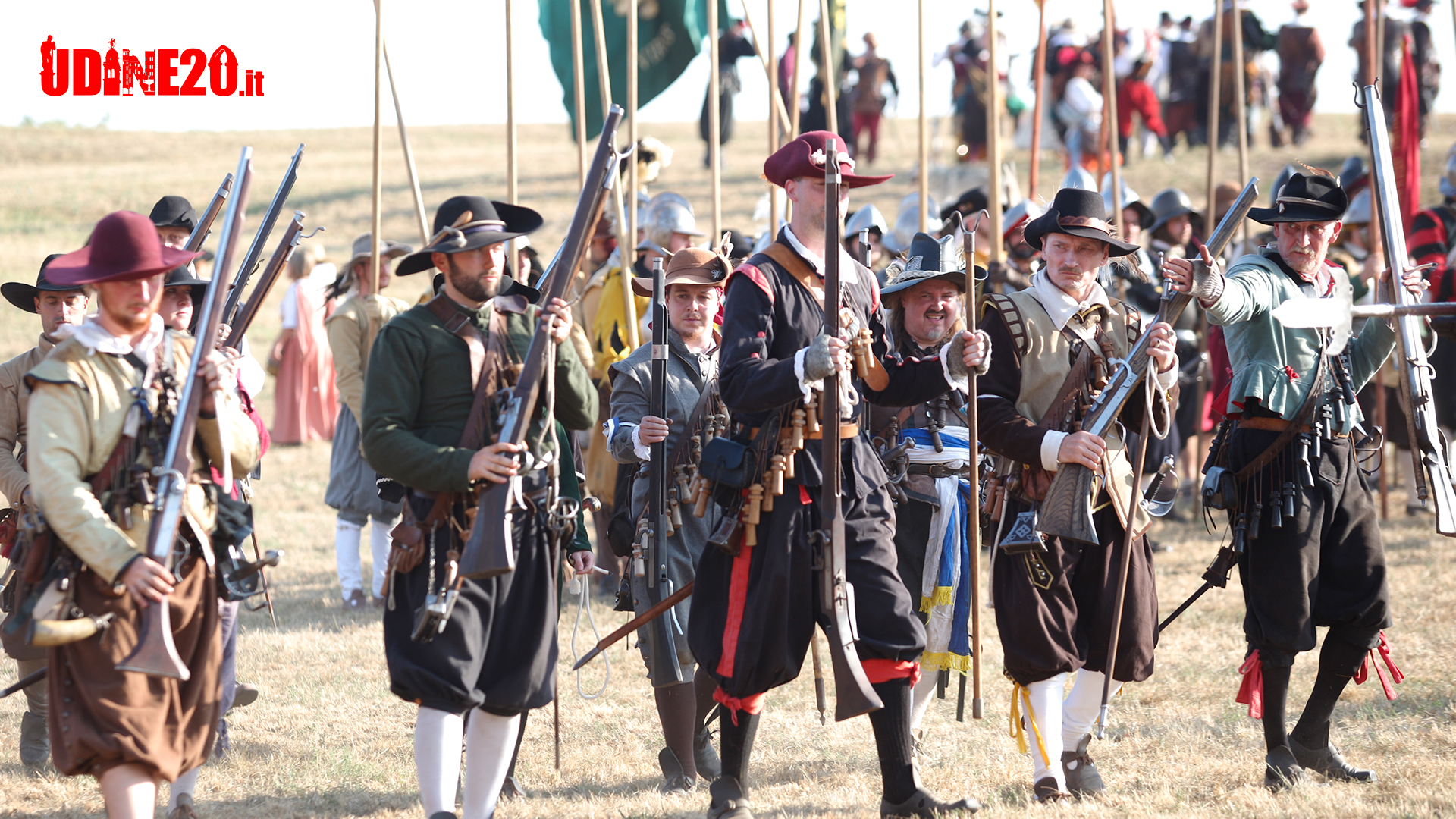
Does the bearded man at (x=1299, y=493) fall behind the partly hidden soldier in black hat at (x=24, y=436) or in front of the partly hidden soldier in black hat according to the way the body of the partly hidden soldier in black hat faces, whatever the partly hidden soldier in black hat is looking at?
in front

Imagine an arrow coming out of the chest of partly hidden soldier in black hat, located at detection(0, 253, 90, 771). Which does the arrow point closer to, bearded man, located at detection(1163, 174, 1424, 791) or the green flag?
the bearded man

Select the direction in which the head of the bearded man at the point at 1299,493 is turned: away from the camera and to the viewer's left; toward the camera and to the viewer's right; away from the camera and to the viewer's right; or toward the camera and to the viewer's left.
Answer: toward the camera and to the viewer's left

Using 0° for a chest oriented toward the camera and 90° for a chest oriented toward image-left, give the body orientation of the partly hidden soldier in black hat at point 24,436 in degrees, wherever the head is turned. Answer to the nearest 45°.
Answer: approximately 315°
